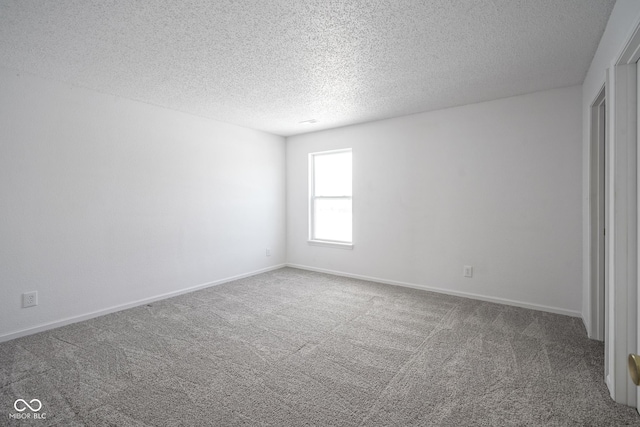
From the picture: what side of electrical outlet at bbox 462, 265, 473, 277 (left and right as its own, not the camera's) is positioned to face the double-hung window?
right

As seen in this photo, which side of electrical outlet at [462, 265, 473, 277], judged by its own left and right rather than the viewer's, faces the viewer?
front
